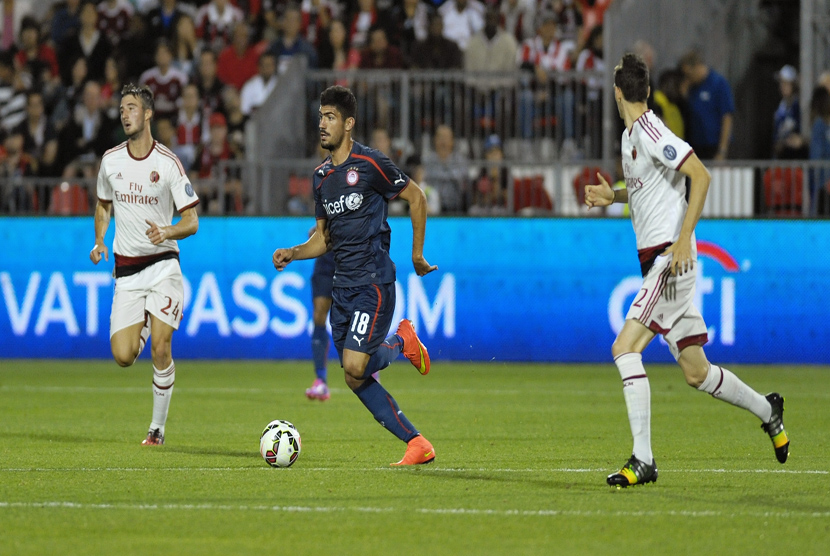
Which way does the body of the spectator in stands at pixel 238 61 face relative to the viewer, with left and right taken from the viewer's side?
facing the viewer

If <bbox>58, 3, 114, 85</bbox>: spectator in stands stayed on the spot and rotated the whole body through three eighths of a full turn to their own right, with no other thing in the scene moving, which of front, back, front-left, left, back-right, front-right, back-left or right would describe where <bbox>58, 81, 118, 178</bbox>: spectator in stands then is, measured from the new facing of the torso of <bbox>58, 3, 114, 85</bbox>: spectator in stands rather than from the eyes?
back-left

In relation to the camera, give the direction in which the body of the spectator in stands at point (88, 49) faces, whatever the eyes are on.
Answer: toward the camera

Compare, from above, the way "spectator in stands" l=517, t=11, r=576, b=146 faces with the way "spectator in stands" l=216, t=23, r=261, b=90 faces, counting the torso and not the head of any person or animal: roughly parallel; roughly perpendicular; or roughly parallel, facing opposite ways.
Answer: roughly parallel

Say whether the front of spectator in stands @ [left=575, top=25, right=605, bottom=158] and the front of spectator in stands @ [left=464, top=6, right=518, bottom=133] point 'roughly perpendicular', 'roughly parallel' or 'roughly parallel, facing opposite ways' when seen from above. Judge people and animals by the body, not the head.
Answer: roughly parallel

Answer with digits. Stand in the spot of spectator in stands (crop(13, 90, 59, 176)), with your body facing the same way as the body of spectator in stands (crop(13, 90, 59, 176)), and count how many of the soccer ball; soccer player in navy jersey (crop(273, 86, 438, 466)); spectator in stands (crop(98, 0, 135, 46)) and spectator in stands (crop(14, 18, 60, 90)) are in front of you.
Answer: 2

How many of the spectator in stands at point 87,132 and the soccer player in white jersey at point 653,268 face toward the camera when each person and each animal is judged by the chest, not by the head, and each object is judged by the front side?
1

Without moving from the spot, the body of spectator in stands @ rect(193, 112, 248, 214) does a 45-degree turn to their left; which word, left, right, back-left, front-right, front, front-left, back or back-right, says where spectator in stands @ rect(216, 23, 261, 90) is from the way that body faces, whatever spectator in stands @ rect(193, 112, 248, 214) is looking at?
back-left

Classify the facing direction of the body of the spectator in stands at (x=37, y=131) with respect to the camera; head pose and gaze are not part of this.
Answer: toward the camera

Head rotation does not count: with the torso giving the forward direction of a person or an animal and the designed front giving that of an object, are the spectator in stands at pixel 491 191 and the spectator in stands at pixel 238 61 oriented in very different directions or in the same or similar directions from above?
same or similar directions

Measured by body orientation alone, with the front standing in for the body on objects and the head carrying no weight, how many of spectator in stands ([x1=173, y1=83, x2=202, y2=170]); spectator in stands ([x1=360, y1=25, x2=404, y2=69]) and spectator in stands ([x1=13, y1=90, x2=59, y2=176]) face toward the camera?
3

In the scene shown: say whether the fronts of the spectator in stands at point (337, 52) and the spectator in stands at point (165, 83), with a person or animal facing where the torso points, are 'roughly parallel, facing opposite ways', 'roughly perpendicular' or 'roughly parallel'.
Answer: roughly parallel

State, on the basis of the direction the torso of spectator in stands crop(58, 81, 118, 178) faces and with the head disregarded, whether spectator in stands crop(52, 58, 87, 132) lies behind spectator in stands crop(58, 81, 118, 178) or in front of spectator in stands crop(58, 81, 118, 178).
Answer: behind

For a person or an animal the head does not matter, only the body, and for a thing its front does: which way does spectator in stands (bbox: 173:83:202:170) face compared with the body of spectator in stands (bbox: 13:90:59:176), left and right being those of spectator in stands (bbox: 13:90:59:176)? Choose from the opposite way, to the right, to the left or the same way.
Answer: the same way

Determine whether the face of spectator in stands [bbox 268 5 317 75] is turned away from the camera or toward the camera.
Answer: toward the camera

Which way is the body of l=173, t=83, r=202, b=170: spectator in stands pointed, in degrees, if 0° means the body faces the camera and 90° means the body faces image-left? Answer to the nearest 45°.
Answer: approximately 0°

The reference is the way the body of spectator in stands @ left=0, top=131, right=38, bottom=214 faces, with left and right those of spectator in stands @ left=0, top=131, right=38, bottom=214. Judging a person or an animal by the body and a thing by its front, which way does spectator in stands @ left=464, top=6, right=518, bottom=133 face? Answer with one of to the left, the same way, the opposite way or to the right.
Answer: the same way

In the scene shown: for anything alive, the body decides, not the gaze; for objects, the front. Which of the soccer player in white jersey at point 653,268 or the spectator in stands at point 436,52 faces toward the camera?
the spectator in stands

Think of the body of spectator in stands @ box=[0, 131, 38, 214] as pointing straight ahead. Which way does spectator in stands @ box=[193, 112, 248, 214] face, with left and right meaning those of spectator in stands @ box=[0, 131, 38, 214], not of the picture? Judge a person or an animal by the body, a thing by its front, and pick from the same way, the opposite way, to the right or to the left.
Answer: the same way

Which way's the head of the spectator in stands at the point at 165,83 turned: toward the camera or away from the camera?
toward the camera
